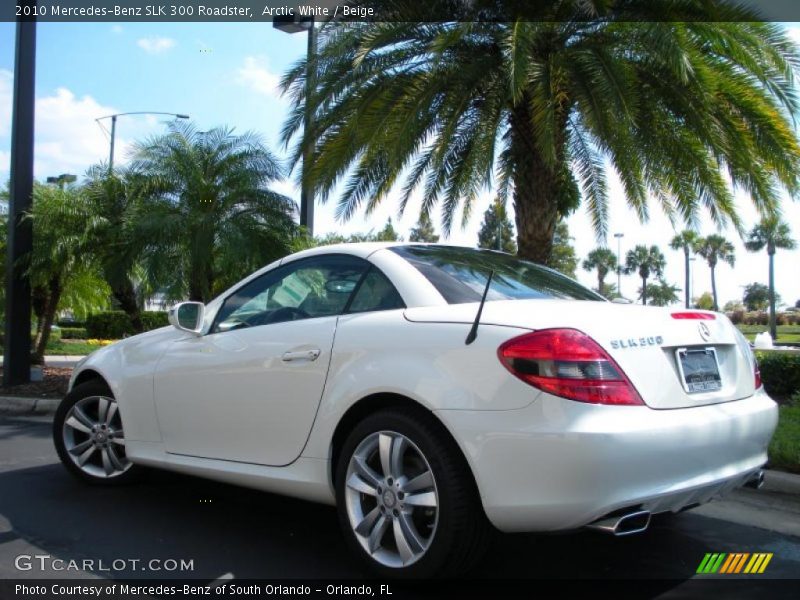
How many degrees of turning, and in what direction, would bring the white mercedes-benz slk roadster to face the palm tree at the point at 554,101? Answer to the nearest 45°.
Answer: approximately 45° to its right

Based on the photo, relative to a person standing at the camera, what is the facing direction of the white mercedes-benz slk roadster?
facing away from the viewer and to the left of the viewer

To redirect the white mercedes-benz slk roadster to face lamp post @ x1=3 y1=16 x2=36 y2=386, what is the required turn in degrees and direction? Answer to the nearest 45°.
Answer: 0° — it already faces it

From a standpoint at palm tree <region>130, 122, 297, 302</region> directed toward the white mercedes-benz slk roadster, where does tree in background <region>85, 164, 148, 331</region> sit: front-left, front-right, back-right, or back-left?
back-right

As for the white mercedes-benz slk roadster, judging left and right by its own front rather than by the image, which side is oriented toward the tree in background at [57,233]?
front

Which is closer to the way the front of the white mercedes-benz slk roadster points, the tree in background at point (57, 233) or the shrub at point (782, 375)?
the tree in background

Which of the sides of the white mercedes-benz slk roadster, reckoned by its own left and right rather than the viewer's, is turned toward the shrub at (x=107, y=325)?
front

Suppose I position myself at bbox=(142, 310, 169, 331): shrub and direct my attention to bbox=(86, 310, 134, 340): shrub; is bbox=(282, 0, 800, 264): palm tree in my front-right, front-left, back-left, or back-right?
back-left

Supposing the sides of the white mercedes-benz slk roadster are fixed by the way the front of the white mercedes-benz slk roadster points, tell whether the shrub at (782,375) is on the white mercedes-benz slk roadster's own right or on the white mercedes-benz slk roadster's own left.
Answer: on the white mercedes-benz slk roadster's own right
